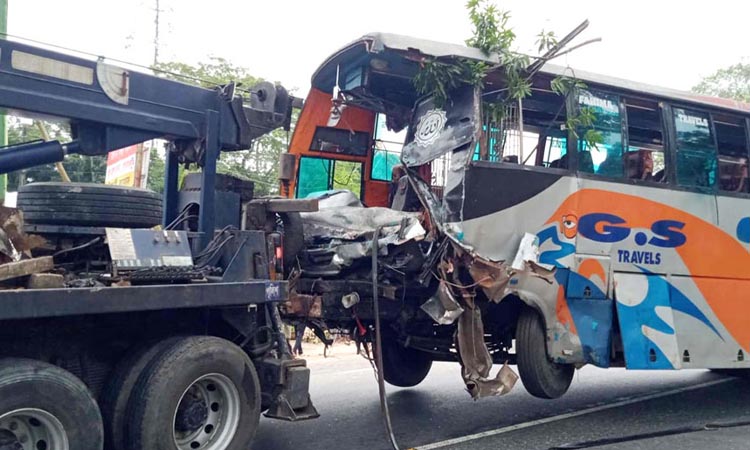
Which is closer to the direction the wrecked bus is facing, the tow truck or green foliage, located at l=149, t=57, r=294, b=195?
the tow truck

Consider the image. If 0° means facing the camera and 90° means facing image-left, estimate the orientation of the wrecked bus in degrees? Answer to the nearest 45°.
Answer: approximately 45°

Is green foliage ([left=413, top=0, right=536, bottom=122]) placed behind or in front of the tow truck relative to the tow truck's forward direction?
behind

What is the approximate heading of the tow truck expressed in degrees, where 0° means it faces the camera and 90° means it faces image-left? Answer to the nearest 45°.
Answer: approximately 45°

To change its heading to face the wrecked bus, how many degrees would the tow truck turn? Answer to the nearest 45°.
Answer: approximately 135° to its left
